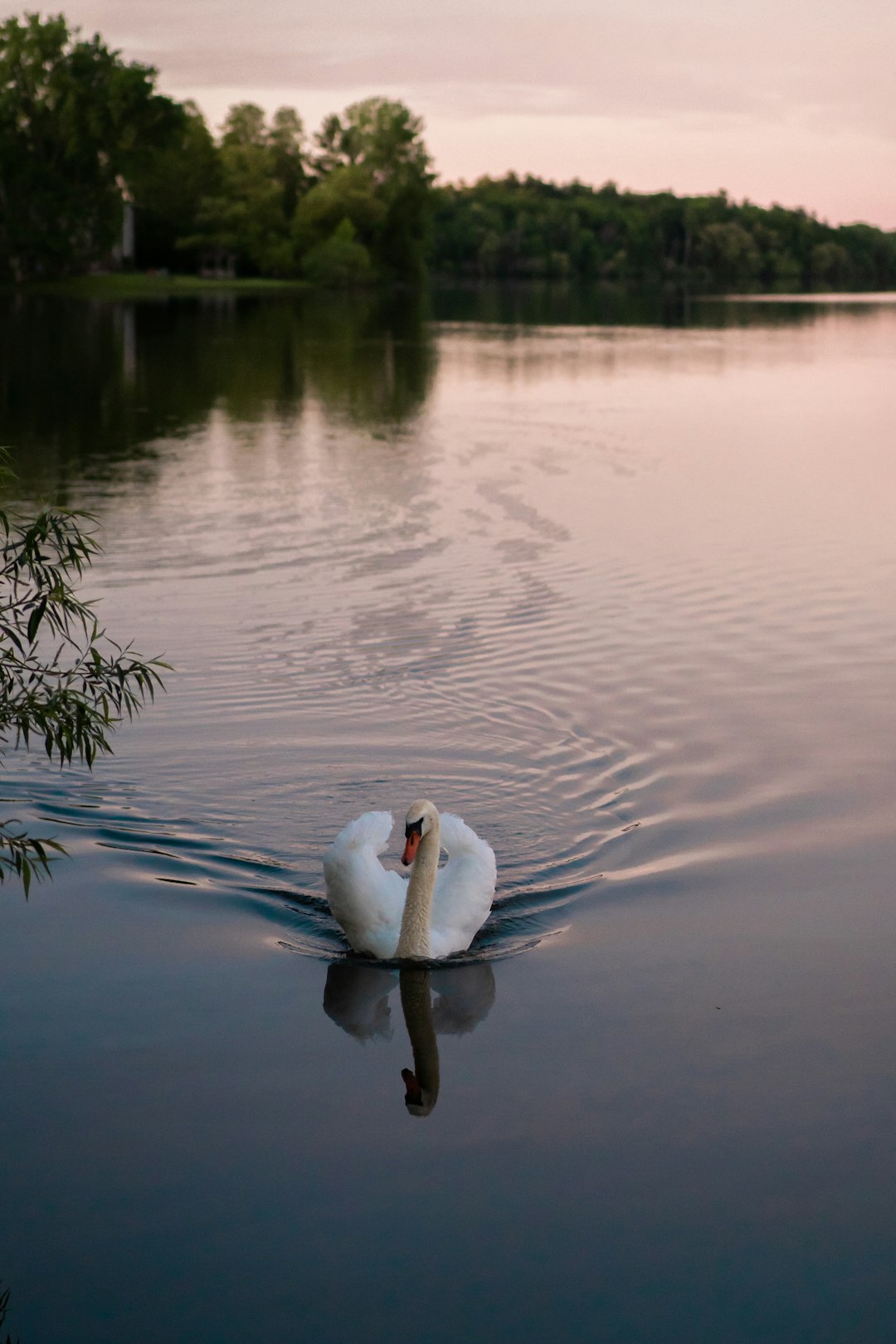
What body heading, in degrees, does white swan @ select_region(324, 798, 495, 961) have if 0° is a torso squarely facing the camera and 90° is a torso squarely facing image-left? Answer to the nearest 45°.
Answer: approximately 0°
